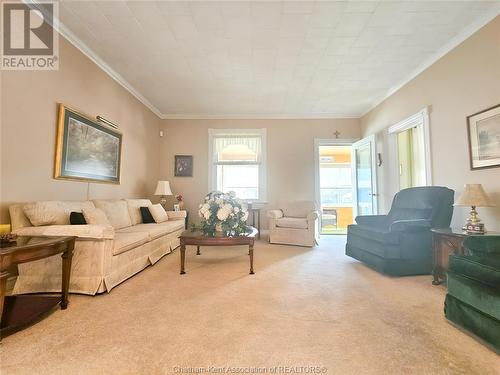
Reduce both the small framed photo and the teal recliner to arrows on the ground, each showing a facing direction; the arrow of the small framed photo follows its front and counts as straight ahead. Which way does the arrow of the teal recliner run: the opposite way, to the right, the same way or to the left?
to the right

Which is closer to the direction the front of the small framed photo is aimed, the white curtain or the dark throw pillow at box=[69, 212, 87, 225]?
the dark throw pillow

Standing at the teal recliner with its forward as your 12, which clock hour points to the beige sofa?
The beige sofa is roughly at 12 o'clock from the teal recliner.

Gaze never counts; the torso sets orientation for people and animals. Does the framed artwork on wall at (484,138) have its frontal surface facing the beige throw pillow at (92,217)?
yes

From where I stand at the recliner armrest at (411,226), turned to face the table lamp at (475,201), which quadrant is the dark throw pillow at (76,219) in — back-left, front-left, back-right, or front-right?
back-right

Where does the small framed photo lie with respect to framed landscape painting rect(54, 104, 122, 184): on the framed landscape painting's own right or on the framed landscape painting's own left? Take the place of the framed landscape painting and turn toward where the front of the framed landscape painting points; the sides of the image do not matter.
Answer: on the framed landscape painting's own left
